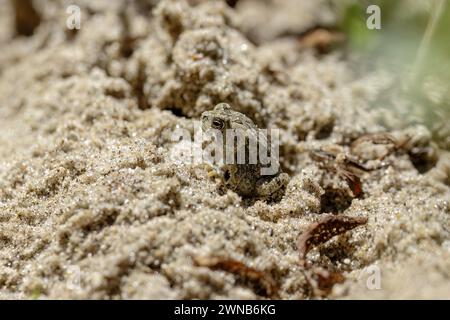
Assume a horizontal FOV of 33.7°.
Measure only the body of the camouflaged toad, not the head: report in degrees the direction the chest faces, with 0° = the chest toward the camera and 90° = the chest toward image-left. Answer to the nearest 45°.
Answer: approximately 90°
